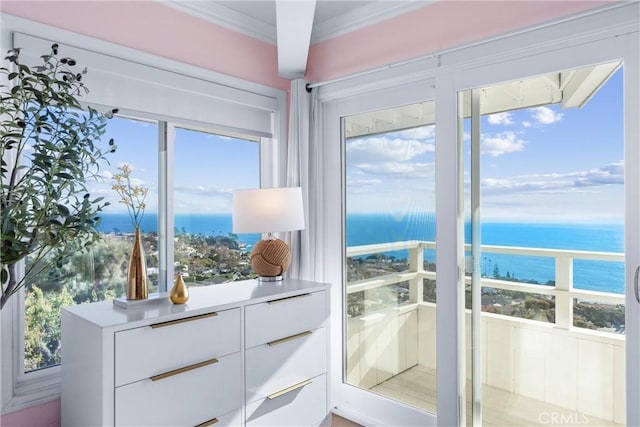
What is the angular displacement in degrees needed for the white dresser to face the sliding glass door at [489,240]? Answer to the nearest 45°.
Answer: approximately 45° to its left

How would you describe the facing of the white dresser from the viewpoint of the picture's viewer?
facing the viewer and to the right of the viewer

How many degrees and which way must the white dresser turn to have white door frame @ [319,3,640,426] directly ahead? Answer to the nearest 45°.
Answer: approximately 45° to its left

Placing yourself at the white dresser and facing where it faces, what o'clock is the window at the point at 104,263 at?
The window is roughly at 6 o'clock from the white dresser.
